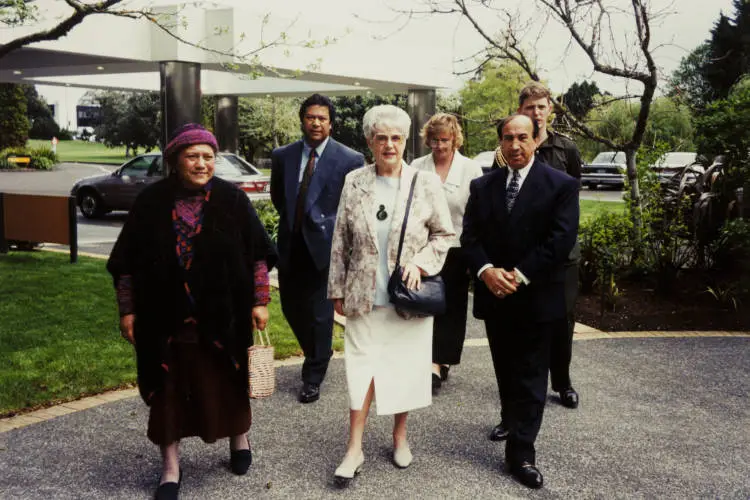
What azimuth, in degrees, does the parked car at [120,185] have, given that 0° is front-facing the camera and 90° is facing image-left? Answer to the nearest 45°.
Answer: approximately 90°

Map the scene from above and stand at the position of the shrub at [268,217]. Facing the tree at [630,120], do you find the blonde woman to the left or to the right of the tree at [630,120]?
right

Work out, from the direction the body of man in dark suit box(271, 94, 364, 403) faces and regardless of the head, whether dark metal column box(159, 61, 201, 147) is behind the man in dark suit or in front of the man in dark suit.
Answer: behind

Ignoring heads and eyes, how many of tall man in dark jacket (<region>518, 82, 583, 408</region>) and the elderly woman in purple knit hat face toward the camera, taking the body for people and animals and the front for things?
2

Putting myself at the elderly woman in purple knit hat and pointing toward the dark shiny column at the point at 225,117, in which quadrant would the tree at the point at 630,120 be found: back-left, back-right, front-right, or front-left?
front-right

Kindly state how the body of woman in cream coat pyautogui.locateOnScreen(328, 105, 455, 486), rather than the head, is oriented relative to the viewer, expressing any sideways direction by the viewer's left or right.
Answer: facing the viewer

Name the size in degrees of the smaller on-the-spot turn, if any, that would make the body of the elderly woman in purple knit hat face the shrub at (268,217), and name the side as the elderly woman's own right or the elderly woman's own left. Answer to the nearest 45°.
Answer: approximately 180°

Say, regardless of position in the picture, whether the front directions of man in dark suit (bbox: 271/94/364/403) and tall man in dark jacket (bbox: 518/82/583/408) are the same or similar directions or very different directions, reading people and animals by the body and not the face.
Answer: same or similar directions

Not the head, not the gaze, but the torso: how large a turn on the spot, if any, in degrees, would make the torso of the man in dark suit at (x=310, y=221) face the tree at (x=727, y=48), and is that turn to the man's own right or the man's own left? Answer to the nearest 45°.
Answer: approximately 135° to the man's own left

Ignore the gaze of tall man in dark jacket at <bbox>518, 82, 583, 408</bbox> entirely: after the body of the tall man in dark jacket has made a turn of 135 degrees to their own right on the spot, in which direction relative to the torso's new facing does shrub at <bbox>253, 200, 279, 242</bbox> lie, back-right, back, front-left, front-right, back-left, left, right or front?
front

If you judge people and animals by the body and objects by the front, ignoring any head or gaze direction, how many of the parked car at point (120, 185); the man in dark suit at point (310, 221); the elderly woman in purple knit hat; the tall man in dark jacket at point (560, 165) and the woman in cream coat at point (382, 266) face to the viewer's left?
1

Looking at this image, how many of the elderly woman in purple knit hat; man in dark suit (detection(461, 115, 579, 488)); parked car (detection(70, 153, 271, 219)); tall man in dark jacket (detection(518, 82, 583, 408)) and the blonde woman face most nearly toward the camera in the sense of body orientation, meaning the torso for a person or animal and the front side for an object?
4

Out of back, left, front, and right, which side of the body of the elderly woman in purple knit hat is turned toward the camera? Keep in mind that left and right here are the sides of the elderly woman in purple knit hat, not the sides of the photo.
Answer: front

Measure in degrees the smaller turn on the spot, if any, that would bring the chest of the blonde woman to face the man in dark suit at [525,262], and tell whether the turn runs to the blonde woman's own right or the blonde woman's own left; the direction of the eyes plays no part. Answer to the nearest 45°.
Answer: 0° — they already face them

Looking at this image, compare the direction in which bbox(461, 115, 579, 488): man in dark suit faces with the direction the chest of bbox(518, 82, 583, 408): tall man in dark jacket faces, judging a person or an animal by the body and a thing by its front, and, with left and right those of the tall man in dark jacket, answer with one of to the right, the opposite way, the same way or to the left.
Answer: the same way

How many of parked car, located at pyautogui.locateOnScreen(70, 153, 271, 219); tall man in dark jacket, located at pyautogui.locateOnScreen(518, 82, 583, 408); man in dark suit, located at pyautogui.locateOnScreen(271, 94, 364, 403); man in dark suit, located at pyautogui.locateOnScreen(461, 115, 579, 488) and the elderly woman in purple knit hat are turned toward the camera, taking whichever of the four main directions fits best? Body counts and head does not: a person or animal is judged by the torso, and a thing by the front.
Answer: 4

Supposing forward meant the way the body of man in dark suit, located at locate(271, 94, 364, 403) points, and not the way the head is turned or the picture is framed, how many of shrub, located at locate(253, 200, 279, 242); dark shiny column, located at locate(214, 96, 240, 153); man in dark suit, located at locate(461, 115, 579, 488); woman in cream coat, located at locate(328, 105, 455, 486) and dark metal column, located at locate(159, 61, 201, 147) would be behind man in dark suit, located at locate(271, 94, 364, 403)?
3

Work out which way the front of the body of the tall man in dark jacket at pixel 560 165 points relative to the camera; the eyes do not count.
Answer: toward the camera

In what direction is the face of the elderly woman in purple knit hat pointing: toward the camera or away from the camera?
toward the camera

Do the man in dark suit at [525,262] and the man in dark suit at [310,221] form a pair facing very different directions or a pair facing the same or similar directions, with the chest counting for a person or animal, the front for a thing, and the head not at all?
same or similar directions

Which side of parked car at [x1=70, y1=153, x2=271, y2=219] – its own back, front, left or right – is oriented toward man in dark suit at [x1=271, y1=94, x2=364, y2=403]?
left
